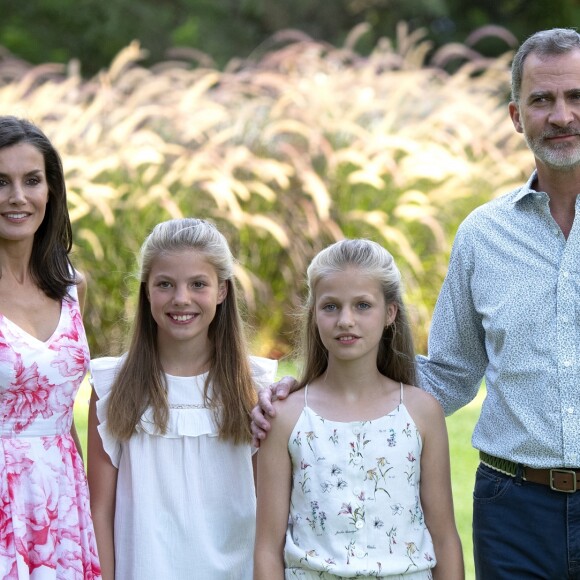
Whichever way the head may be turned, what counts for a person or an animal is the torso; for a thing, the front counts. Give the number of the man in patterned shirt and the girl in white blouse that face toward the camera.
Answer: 2

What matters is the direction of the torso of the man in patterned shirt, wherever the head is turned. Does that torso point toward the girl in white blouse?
no

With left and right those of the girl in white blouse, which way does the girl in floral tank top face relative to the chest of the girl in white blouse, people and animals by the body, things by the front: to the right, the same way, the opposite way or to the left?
the same way

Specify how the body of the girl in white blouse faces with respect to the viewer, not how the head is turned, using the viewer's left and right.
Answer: facing the viewer

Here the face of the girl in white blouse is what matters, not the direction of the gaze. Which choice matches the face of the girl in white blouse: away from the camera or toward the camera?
toward the camera

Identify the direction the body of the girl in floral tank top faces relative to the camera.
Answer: toward the camera

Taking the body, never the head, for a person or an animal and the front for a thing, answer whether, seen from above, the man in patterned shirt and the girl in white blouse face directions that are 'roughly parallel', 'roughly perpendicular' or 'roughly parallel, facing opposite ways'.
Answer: roughly parallel

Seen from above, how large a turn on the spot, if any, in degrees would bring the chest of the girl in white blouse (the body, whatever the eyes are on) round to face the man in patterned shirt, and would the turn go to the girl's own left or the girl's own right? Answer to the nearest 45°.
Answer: approximately 90° to the girl's own left

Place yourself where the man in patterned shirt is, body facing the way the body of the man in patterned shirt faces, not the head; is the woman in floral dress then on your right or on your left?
on your right

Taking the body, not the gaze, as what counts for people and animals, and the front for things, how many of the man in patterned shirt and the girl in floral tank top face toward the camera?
2

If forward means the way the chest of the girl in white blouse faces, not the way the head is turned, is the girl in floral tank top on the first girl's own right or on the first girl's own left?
on the first girl's own left

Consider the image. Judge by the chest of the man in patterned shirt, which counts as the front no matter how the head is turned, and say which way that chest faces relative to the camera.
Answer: toward the camera

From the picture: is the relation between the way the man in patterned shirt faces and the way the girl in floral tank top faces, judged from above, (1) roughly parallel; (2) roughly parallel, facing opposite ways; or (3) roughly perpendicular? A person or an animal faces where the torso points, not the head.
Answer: roughly parallel

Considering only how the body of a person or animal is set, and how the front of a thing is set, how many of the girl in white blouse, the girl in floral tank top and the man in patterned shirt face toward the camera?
3
